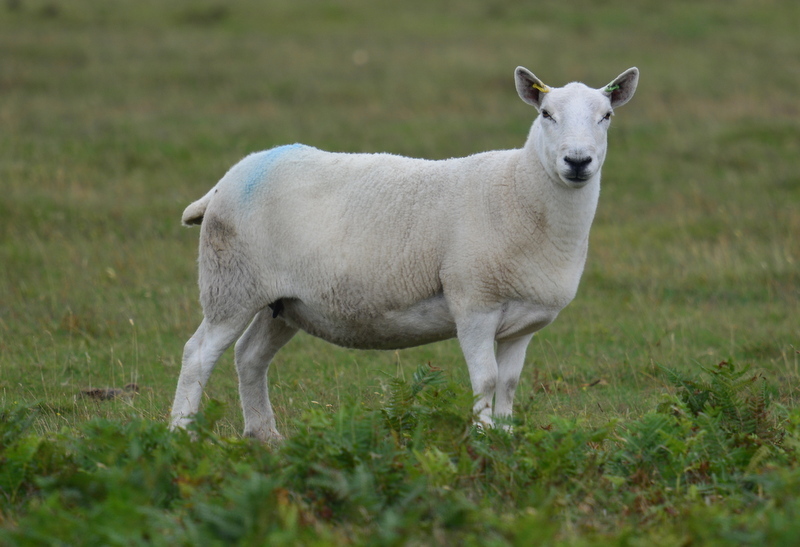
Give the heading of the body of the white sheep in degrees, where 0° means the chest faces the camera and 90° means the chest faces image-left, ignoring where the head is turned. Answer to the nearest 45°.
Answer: approximately 270°
